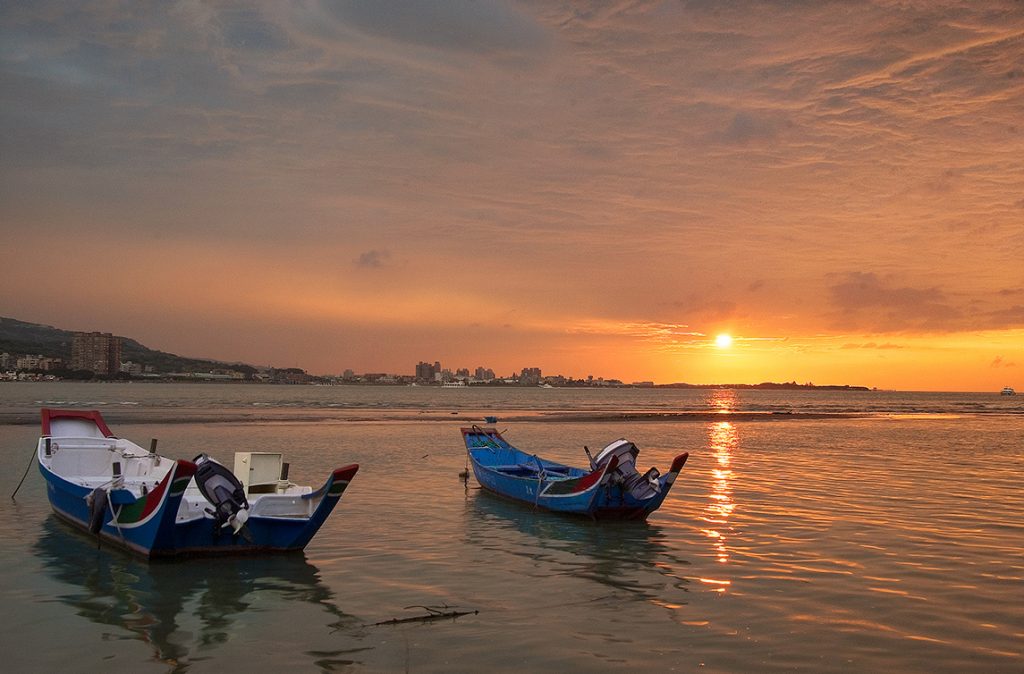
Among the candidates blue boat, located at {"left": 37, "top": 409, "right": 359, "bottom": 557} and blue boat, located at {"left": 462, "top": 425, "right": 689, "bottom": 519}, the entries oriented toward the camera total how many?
0

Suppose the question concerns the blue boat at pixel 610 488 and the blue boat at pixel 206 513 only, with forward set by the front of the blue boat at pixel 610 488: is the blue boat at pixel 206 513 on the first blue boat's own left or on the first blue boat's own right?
on the first blue boat's own left

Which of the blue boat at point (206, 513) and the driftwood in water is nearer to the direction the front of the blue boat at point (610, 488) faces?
the blue boat

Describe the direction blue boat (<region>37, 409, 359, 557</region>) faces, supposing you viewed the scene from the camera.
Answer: facing away from the viewer and to the left of the viewer

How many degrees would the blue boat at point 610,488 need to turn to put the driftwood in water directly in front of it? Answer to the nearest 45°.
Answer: approximately 135° to its left

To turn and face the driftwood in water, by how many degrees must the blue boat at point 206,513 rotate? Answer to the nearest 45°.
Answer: approximately 180°

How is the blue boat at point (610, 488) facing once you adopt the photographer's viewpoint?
facing away from the viewer and to the left of the viewer
